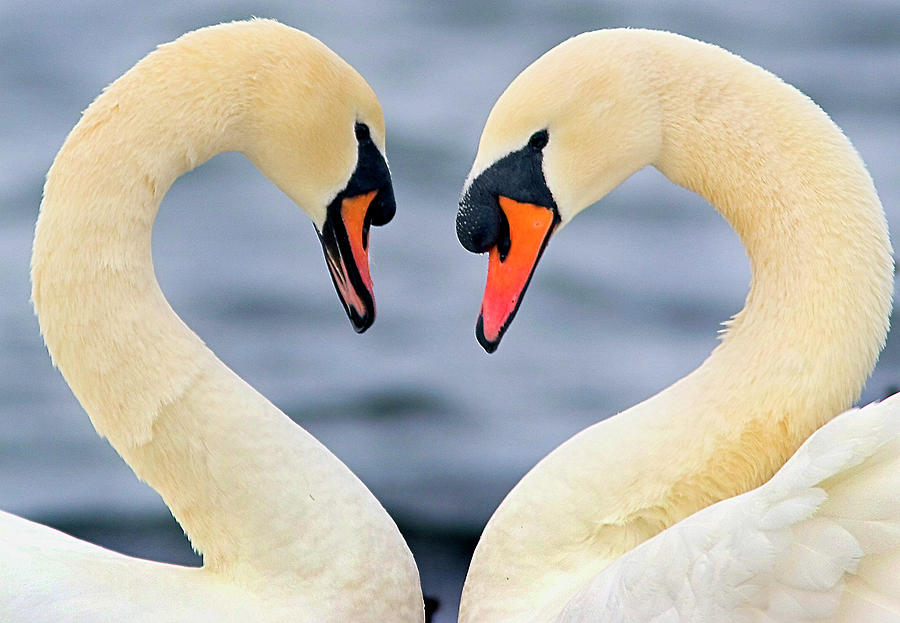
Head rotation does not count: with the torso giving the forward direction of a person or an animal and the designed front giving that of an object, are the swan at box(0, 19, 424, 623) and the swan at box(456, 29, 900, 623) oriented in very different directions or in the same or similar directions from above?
very different directions

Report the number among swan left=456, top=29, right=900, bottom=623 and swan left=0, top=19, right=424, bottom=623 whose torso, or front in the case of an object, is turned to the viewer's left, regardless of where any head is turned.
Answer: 1

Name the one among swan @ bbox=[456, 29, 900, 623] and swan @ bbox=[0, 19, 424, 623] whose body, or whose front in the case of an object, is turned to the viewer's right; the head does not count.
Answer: swan @ bbox=[0, 19, 424, 623]

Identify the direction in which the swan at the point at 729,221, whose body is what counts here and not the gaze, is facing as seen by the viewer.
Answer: to the viewer's left

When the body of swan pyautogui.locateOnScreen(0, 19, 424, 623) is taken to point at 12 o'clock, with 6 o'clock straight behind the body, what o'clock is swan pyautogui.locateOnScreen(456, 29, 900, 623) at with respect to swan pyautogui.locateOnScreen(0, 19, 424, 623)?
swan pyautogui.locateOnScreen(456, 29, 900, 623) is roughly at 12 o'clock from swan pyautogui.locateOnScreen(0, 19, 424, 623).

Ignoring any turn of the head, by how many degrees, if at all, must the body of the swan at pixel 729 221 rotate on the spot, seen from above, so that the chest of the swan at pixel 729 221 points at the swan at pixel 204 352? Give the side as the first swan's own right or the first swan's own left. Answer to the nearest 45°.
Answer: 0° — it already faces it

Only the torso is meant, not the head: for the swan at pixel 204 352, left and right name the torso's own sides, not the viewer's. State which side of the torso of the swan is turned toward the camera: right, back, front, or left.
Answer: right
